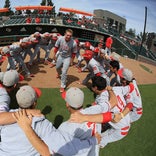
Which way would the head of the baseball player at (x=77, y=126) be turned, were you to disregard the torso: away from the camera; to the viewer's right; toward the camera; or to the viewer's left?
away from the camera

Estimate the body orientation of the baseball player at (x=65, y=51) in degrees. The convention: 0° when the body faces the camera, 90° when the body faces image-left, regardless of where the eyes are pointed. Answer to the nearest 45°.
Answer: approximately 0°

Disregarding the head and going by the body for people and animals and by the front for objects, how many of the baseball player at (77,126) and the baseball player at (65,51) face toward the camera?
1

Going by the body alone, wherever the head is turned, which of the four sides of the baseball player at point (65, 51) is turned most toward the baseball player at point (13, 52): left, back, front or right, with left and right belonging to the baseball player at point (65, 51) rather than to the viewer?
right

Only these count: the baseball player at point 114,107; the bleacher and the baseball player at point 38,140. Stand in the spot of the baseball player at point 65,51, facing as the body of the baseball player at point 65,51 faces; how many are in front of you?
2

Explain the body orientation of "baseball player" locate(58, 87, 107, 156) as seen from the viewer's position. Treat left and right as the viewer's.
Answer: facing away from the viewer and to the left of the viewer

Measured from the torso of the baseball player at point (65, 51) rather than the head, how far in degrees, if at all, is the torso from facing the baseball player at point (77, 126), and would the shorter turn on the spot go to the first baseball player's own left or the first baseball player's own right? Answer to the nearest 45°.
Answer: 0° — they already face them

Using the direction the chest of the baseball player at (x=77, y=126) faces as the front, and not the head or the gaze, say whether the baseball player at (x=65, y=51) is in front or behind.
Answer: in front

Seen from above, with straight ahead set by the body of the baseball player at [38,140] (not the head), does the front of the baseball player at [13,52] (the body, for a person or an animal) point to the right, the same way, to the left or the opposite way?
to the right

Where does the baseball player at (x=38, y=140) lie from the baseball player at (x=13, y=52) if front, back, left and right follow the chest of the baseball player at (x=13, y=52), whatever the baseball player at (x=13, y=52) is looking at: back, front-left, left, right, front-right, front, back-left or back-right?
front-right

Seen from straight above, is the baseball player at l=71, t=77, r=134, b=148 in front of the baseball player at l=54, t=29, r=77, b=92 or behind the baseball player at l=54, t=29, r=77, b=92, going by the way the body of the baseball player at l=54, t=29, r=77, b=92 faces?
in front

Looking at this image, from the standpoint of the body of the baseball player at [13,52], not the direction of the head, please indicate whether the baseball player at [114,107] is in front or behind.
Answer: in front
